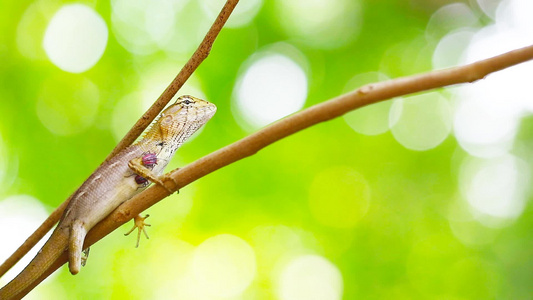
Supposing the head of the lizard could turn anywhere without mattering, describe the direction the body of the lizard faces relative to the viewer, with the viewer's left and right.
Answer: facing to the right of the viewer
